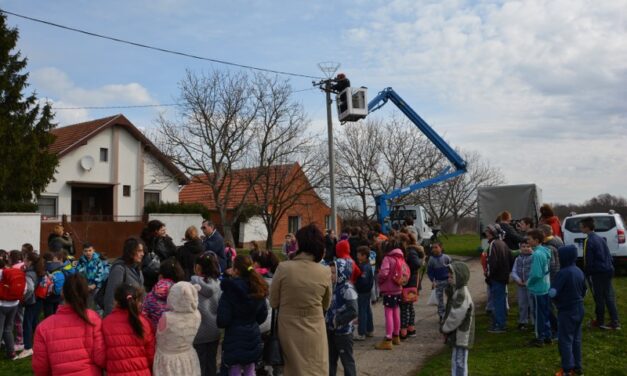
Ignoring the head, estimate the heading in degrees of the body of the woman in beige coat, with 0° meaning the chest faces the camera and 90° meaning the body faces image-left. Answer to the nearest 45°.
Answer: approximately 180°

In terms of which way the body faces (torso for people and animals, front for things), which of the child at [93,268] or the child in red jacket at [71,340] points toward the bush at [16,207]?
the child in red jacket

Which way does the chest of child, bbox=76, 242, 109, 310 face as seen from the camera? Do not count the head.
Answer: toward the camera

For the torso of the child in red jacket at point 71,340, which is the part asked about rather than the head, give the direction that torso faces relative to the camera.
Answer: away from the camera

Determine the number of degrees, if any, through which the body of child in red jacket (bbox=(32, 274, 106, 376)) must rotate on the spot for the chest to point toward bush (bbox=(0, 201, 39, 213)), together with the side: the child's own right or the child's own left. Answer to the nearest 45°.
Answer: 0° — they already face it

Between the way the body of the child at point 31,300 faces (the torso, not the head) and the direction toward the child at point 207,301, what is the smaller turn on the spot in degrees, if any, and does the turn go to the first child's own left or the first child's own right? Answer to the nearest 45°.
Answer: approximately 135° to the first child's own left

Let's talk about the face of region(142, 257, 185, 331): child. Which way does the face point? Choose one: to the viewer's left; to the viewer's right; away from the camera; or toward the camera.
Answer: away from the camera

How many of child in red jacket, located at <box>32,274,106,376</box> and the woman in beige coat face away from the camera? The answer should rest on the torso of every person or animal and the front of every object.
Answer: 2

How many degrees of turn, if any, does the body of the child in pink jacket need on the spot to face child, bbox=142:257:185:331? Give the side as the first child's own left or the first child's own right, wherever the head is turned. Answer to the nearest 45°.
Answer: approximately 90° to the first child's own left

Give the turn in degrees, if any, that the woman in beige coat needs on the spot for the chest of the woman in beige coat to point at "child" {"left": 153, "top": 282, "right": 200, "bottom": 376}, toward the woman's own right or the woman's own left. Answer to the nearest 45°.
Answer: approximately 90° to the woman's own left

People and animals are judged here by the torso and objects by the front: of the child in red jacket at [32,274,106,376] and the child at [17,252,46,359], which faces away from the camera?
the child in red jacket

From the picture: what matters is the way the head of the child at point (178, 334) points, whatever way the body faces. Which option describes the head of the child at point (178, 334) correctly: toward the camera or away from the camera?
away from the camera

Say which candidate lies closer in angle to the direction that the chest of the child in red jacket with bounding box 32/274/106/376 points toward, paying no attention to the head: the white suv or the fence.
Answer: the fence
